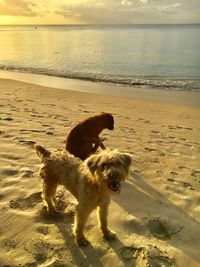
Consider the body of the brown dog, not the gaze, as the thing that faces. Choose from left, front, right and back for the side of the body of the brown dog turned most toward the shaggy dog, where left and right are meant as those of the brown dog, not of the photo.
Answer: right

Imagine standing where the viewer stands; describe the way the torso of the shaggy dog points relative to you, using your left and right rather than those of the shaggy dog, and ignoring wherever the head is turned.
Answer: facing the viewer and to the right of the viewer

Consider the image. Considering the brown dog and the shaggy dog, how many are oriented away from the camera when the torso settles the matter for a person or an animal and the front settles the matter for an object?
0

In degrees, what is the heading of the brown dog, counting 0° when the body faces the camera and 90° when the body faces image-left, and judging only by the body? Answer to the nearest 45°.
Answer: approximately 270°

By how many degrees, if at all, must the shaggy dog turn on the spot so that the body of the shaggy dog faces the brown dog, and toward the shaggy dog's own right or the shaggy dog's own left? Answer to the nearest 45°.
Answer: approximately 135° to the shaggy dog's own left
